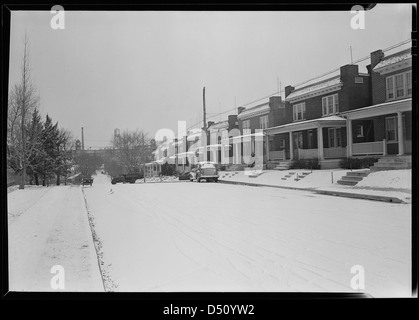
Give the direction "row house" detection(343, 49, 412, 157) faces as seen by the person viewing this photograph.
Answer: facing the viewer and to the left of the viewer

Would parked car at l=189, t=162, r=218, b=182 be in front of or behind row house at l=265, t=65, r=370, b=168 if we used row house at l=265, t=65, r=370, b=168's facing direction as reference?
in front

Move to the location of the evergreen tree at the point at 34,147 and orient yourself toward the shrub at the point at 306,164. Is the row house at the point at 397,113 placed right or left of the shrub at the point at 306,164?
right

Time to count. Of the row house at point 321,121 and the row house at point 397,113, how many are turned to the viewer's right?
0

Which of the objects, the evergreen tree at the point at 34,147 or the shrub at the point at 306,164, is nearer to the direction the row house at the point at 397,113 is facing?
the evergreen tree
